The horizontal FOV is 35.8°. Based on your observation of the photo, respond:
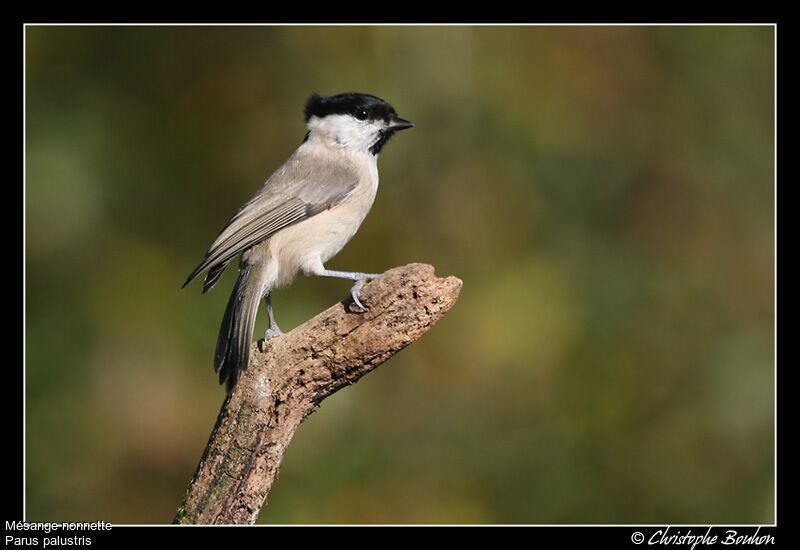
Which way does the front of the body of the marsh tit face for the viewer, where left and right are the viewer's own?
facing to the right of the viewer
